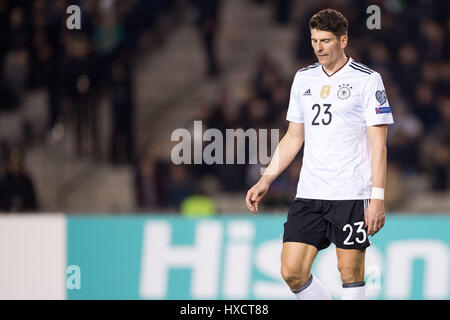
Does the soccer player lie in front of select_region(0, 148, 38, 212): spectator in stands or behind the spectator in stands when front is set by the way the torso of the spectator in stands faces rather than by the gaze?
in front

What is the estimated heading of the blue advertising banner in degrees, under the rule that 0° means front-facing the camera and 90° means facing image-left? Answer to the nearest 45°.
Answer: approximately 0°

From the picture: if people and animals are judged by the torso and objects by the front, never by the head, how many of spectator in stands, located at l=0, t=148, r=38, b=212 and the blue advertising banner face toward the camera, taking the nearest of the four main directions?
2

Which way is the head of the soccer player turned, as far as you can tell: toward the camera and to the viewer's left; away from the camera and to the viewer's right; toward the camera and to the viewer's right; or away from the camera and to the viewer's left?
toward the camera and to the viewer's left

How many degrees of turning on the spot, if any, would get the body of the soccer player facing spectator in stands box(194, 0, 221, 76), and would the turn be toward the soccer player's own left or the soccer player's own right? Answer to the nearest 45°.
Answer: approximately 135° to the soccer player's own right

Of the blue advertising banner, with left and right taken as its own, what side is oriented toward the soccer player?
front

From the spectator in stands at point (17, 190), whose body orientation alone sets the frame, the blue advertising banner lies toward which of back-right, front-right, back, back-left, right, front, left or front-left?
front-left

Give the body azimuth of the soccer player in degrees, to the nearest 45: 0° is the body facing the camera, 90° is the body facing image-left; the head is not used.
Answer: approximately 45°

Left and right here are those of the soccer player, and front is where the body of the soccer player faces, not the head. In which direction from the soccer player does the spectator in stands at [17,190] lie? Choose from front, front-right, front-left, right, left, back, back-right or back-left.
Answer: right

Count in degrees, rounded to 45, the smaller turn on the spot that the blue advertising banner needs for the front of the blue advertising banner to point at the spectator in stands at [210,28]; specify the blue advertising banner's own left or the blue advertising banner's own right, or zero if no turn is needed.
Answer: approximately 180°

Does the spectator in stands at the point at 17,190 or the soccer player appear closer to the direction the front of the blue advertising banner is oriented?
the soccer player
